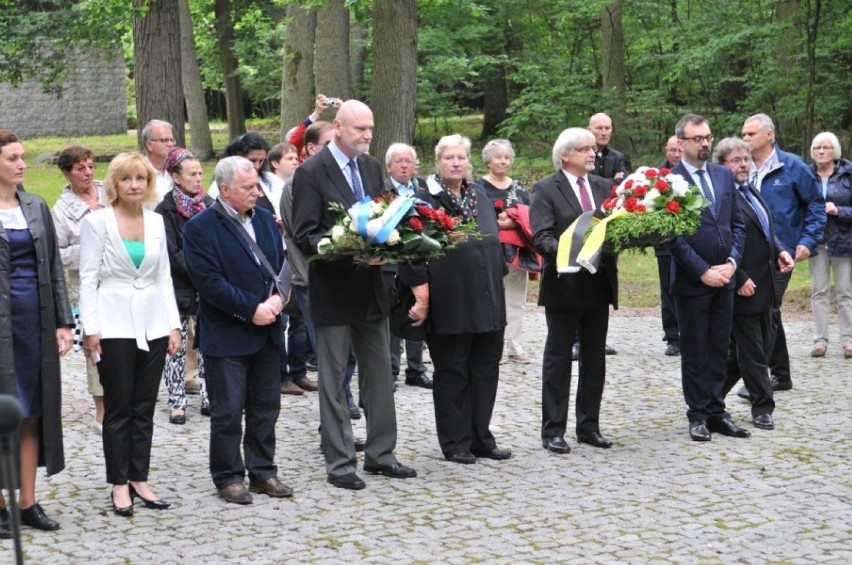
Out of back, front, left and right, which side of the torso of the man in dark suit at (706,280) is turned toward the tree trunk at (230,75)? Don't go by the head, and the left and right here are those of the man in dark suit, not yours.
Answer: back

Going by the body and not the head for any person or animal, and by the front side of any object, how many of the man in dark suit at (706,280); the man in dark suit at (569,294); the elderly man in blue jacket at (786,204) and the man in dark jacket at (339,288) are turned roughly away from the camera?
0

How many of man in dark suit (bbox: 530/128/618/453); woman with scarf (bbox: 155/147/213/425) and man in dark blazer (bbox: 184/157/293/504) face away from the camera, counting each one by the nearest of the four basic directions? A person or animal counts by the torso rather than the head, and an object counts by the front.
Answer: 0

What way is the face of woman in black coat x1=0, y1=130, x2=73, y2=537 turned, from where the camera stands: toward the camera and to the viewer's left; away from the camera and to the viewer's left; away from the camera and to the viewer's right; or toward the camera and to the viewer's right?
toward the camera and to the viewer's right

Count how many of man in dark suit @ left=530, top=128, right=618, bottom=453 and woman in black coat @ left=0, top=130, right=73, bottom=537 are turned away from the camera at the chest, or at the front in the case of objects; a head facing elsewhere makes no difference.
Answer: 0

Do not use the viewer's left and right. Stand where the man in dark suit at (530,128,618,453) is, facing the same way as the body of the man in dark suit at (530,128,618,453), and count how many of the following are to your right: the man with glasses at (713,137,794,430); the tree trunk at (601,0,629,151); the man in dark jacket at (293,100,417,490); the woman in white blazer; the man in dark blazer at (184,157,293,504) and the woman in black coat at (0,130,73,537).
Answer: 4

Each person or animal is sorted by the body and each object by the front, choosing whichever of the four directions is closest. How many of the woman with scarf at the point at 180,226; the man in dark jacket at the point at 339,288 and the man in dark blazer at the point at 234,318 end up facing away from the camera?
0

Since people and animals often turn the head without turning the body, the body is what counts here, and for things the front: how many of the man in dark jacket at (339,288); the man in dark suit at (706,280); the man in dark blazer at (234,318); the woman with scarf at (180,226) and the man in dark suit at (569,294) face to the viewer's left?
0

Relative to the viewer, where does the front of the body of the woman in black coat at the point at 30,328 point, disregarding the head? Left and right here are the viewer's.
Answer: facing the viewer and to the right of the viewer
